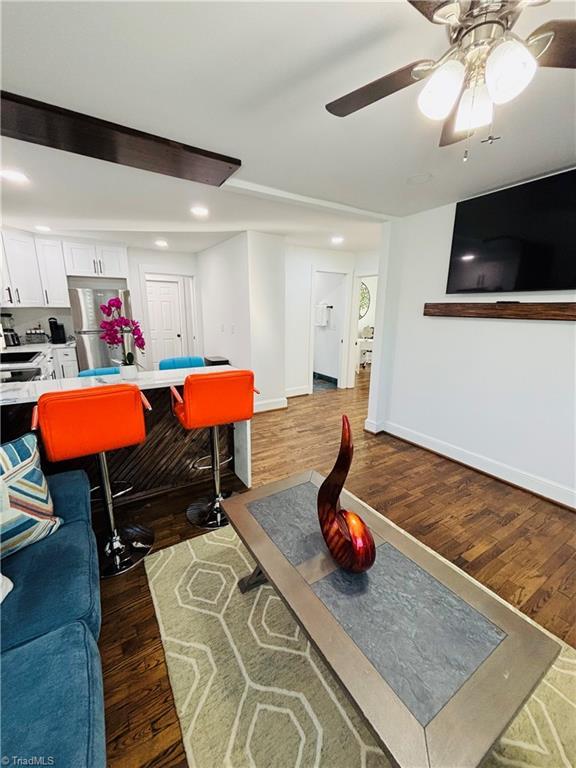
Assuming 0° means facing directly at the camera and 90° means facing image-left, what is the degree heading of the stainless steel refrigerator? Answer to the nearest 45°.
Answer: approximately 0°

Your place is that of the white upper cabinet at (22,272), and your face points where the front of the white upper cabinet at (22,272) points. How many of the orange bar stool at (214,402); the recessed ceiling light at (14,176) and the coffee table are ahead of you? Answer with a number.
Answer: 3

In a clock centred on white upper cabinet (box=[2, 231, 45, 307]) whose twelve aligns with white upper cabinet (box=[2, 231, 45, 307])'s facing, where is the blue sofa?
The blue sofa is roughly at 12 o'clock from the white upper cabinet.

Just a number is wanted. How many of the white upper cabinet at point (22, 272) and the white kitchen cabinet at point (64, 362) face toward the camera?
2

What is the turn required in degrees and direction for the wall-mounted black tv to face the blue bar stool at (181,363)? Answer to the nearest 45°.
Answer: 0° — it already faces it

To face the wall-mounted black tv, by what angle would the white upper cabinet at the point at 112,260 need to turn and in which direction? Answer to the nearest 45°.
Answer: approximately 45° to its left

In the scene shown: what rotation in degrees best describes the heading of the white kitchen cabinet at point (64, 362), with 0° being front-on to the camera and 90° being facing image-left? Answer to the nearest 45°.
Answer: approximately 0°

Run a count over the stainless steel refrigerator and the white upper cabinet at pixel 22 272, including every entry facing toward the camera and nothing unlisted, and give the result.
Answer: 2

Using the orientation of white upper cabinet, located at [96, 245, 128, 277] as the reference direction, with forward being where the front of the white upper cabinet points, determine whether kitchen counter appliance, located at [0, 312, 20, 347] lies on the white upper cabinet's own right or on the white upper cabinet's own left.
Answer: on the white upper cabinet's own right

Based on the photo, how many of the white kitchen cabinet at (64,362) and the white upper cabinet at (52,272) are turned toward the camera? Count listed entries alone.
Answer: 2

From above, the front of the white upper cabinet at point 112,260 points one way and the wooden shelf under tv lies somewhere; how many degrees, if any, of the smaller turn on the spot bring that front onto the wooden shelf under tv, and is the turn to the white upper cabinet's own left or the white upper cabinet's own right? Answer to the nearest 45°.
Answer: approximately 45° to the white upper cabinet's own left
